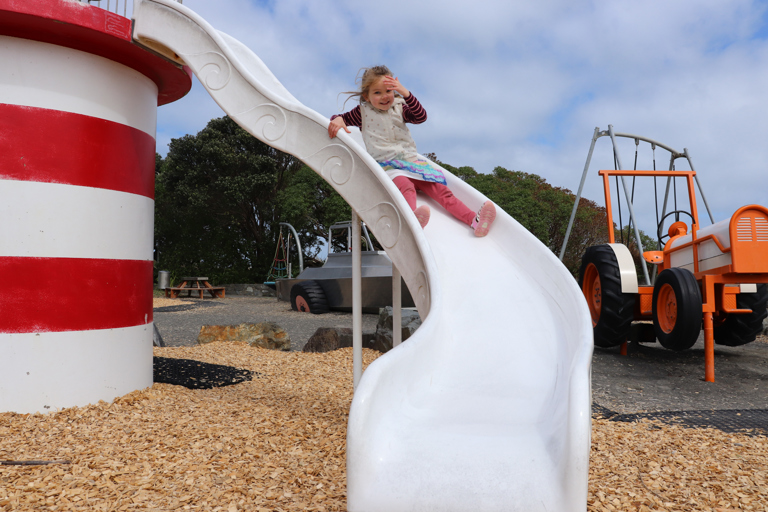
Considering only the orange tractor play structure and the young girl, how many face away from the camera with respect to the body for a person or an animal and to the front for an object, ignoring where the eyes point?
0

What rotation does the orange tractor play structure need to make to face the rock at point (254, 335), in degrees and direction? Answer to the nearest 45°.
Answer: approximately 135° to its right

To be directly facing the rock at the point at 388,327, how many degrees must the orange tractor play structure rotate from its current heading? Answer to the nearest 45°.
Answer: approximately 135° to its right

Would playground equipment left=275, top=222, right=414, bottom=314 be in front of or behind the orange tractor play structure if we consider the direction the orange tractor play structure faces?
behind

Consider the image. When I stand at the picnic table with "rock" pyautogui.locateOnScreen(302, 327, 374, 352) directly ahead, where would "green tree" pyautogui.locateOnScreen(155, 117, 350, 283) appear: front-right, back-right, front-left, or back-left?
back-left

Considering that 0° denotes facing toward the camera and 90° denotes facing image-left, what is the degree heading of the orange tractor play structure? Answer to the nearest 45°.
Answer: approximately 315°

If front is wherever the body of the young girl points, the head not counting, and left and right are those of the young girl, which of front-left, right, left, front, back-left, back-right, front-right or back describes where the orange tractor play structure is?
left

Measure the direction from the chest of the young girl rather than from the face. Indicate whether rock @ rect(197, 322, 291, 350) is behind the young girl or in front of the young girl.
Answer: behind

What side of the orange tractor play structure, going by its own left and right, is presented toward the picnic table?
back

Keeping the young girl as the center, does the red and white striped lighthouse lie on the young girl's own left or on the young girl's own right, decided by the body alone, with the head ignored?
on the young girl's own right

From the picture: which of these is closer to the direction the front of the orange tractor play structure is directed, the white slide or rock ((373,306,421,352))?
the white slide
